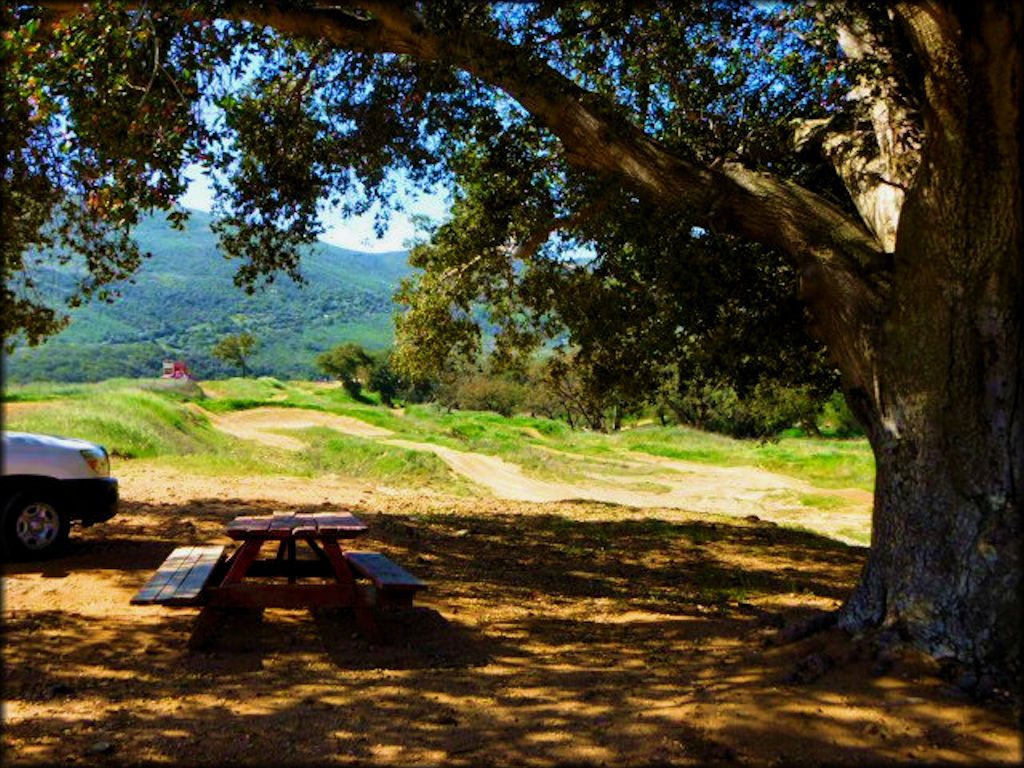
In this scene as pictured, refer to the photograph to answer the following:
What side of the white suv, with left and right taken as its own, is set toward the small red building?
left

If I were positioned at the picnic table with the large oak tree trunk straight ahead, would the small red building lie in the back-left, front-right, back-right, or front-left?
back-left

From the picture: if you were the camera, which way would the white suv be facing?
facing to the right of the viewer

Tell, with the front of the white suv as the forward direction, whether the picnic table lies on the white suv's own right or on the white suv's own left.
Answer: on the white suv's own right

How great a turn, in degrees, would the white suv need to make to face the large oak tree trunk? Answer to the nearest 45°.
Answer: approximately 45° to its right
